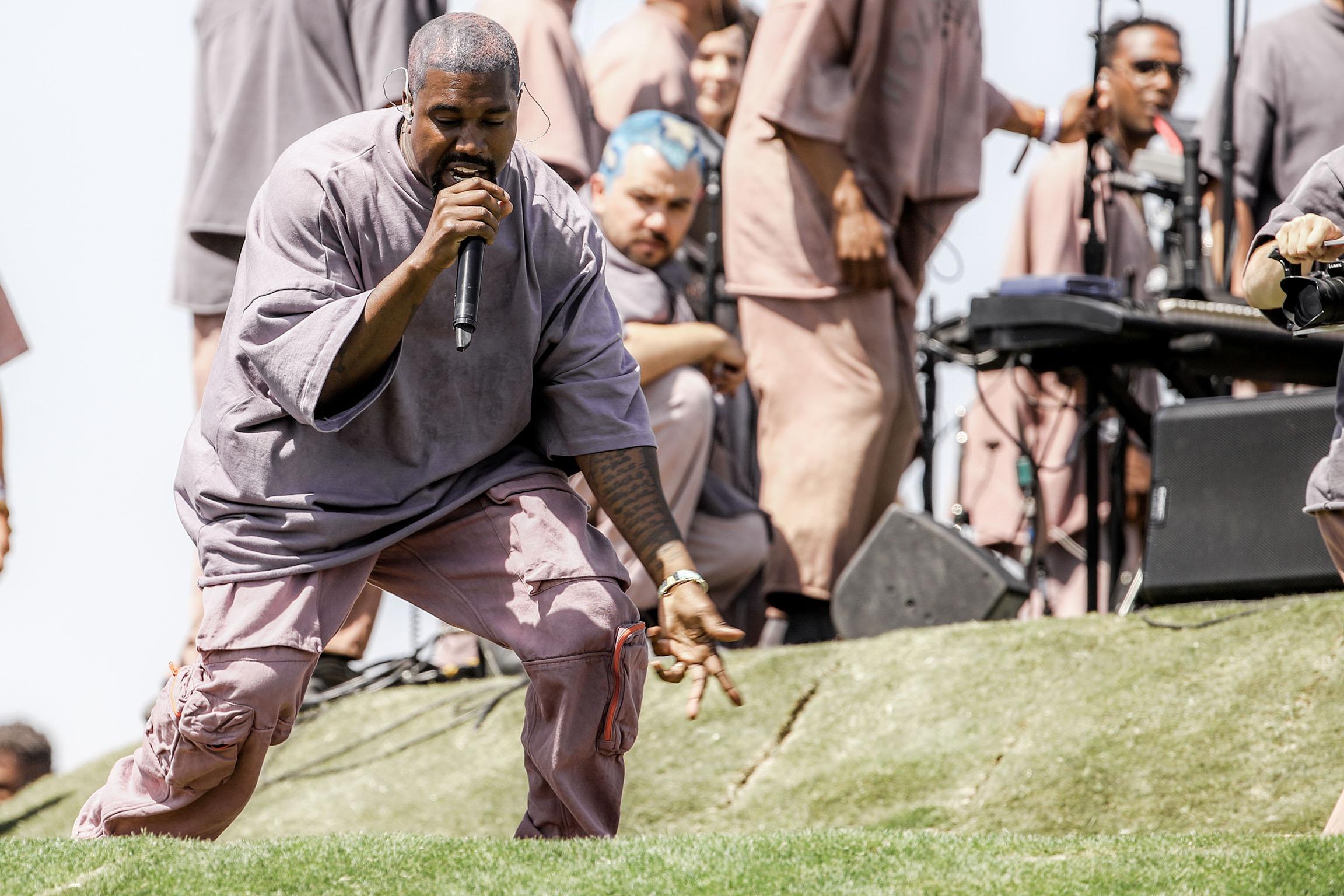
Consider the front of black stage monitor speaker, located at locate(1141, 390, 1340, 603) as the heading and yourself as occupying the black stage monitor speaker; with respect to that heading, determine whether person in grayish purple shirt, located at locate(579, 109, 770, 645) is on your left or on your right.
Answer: on your right

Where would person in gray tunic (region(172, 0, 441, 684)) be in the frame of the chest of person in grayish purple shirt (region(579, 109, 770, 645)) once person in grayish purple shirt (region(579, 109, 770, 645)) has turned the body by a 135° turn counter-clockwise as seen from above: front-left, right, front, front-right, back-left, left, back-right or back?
left

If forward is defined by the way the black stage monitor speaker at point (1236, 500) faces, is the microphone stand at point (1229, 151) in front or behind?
behind

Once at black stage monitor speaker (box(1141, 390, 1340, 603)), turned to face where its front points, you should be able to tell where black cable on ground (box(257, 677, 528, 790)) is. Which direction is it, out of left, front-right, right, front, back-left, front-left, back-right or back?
right

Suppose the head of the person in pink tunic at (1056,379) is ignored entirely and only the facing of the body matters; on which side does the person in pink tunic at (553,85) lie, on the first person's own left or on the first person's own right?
on the first person's own right

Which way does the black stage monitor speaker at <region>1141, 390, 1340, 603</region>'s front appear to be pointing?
toward the camera

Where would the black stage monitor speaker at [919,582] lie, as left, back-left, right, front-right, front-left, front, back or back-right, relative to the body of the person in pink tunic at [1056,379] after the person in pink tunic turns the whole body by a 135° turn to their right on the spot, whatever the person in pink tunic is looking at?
left

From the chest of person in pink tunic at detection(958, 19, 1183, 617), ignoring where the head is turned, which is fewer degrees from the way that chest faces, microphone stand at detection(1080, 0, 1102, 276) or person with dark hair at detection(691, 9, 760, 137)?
the microphone stand

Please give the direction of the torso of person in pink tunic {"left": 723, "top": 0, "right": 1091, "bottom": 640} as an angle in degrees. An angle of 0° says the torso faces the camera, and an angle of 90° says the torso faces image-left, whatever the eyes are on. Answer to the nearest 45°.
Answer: approximately 315°
